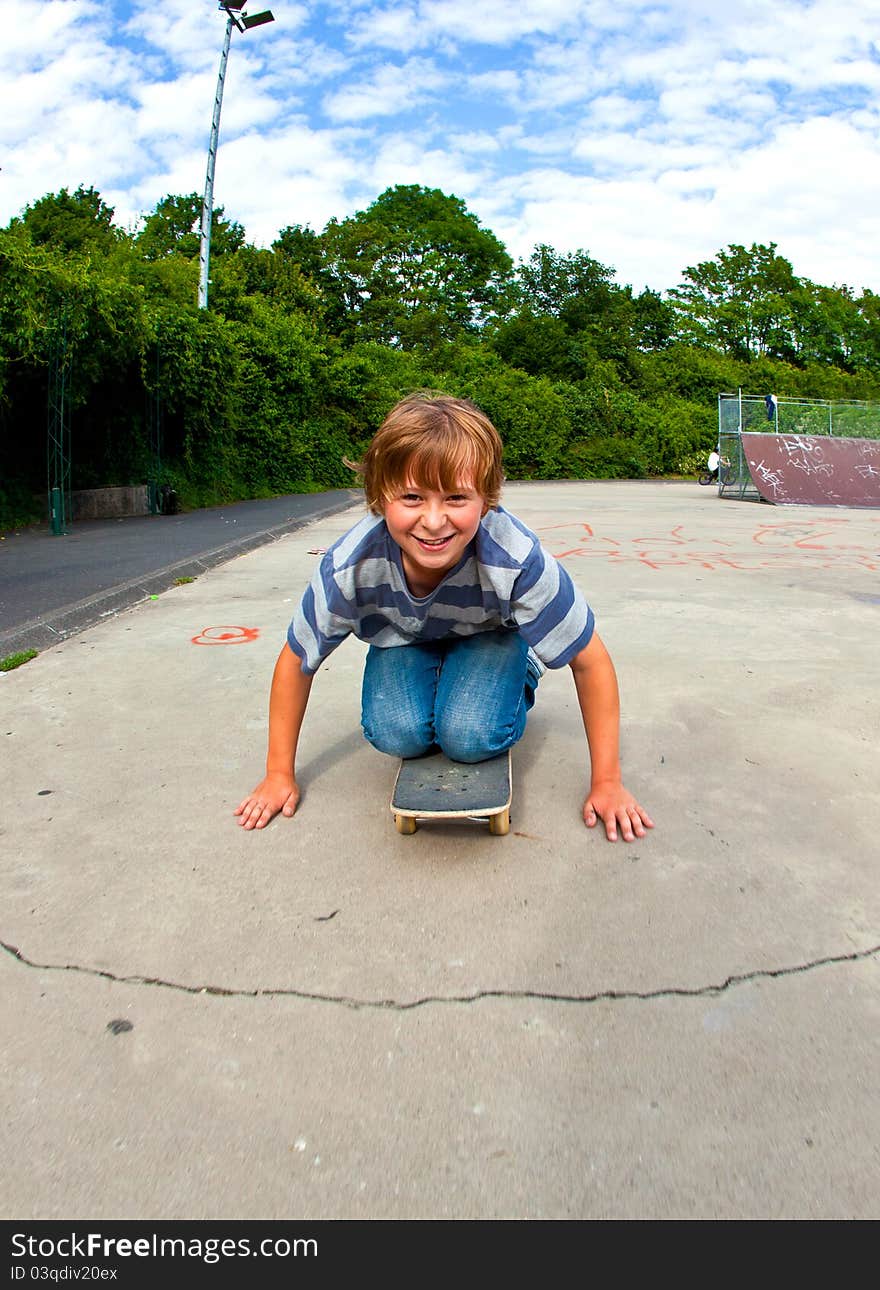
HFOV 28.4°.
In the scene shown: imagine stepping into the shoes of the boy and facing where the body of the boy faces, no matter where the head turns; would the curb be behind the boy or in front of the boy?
behind

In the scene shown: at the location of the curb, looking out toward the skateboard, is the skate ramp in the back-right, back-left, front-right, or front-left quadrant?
back-left

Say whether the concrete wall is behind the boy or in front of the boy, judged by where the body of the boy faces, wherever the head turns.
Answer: behind

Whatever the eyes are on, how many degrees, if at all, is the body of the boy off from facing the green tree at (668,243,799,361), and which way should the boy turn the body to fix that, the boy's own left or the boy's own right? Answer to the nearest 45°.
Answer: approximately 180°

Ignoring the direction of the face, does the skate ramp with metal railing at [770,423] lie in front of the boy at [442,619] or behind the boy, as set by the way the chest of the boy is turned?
behind

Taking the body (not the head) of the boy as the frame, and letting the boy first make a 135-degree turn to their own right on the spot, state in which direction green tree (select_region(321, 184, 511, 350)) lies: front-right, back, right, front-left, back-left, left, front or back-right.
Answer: front-right

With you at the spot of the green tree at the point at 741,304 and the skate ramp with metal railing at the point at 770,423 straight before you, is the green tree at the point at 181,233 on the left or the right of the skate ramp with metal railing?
right
